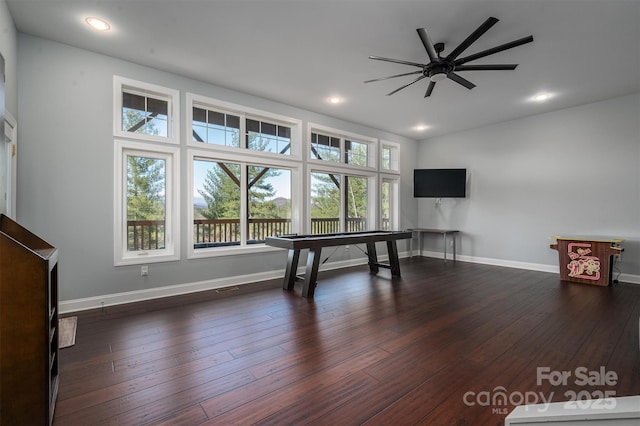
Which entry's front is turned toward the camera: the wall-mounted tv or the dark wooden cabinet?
the wall-mounted tv

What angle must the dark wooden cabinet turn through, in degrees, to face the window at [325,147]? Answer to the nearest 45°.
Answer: approximately 45° to its left

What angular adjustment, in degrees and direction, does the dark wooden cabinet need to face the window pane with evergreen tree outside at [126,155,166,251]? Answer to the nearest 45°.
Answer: approximately 45° to its left

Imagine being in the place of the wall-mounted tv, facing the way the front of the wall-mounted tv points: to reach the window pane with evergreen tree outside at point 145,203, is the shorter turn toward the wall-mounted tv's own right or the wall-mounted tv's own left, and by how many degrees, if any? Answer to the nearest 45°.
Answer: approximately 45° to the wall-mounted tv's own right

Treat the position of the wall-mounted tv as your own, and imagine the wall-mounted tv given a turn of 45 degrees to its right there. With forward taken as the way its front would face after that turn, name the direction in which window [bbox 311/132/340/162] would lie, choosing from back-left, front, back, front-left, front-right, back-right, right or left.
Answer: front

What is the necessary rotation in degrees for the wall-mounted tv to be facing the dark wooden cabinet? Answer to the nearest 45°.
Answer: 0° — it already faces it

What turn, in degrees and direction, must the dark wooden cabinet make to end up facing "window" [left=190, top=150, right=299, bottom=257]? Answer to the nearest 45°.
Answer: approximately 45° to its left

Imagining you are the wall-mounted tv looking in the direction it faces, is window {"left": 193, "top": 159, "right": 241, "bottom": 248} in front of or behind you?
in front

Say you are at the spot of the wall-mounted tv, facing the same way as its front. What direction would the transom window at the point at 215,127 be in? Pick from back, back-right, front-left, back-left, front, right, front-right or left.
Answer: front-right

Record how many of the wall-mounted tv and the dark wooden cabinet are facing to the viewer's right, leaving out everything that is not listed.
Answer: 1

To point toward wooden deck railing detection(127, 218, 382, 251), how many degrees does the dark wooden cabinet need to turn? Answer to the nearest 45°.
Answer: approximately 45° to its left

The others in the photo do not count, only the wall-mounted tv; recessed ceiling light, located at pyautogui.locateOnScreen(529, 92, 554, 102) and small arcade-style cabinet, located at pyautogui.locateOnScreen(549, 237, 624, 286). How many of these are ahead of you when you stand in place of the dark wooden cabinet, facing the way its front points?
3

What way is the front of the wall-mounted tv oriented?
toward the camera

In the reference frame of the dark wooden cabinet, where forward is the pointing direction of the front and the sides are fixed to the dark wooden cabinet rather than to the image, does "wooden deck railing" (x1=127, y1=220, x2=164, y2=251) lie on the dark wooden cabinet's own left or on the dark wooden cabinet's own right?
on the dark wooden cabinet's own left

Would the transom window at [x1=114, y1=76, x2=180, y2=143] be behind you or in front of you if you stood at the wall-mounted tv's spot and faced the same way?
in front

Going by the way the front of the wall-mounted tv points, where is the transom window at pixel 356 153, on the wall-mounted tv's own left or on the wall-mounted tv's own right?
on the wall-mounted tv's own right

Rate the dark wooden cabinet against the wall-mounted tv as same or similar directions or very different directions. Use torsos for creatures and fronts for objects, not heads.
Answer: very different directions

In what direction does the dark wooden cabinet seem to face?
to the viewer's right
